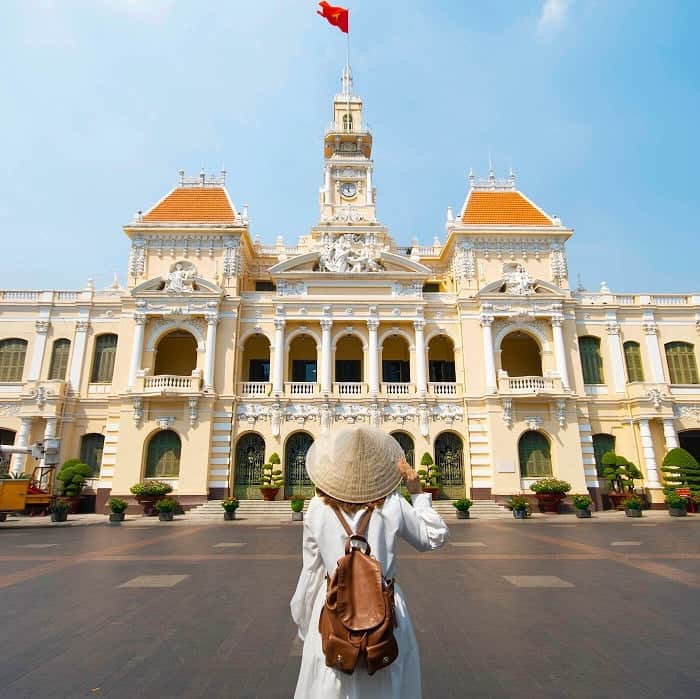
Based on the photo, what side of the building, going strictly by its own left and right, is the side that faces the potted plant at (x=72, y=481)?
right

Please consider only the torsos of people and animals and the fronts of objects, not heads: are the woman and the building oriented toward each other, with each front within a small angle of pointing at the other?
yes

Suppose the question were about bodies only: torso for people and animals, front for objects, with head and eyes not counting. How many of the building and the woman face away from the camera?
1

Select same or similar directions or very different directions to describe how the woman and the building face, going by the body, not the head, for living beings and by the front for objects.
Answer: very different directions

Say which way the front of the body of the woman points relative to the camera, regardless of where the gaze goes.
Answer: away from the camera

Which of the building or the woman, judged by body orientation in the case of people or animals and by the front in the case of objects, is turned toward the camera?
the building

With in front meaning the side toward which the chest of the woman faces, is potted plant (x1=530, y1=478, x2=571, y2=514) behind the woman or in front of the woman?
in front

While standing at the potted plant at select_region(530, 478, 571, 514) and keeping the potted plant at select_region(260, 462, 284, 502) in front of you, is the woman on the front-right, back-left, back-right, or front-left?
front-left

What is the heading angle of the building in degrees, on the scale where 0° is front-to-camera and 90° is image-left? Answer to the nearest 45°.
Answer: approximately 0°

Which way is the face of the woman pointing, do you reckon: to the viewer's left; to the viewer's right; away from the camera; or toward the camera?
away from the camera

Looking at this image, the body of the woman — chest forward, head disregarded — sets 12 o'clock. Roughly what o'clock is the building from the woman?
The building is roughly at 12 o'clock from the woman.

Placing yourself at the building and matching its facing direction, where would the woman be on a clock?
The woman is roughly at 12 o'clock from the building.
